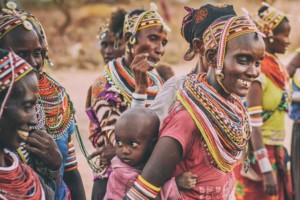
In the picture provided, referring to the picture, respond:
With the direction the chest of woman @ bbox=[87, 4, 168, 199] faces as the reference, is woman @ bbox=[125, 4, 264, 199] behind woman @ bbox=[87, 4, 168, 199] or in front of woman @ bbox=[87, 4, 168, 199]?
in front

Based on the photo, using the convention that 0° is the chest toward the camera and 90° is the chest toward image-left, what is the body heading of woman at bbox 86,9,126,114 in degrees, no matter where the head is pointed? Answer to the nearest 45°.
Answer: approximately 45°

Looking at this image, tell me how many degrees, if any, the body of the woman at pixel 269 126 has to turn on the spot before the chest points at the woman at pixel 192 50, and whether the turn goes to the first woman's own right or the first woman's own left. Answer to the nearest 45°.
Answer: approximately 90° to the first woman's own right

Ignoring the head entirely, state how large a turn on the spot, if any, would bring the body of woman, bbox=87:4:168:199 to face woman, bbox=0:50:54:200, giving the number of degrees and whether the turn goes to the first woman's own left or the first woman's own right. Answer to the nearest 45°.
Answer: approximately 45° to the first woman's own right
